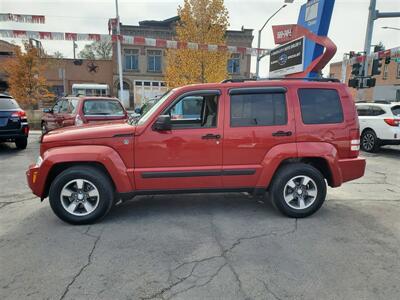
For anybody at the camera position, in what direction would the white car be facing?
facing away from the viewer and to the left of the viewer

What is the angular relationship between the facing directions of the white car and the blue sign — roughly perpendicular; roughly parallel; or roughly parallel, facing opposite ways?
roughly perpendicular

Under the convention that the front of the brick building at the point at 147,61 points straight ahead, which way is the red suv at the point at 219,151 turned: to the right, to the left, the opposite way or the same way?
to the right

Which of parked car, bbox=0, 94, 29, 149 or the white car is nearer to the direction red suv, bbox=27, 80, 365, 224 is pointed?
the parked car

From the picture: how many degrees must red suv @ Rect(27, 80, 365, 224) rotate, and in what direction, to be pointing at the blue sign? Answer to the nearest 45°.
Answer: approximately 135° to its right

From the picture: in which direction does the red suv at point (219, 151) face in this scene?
to the viewer's left

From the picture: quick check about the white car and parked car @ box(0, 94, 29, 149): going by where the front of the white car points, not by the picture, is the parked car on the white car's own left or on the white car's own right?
on the white car's own left

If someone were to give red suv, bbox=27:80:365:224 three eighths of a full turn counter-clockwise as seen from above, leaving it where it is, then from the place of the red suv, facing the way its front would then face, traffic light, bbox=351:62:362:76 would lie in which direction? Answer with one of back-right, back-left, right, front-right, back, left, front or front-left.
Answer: left

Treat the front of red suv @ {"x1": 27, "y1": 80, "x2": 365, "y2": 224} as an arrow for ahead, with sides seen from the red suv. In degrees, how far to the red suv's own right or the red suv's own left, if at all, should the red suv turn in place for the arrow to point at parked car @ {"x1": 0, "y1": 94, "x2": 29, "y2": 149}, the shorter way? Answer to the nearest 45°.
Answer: approximately 45° to the red suv's own right
